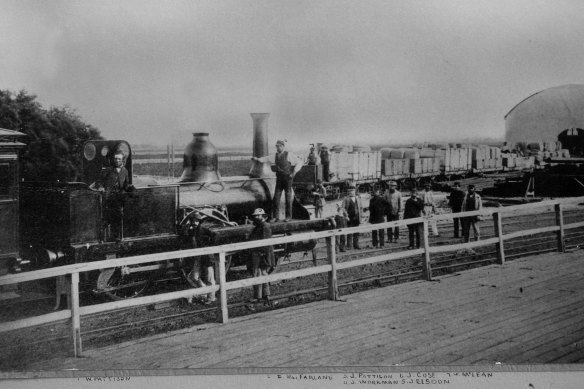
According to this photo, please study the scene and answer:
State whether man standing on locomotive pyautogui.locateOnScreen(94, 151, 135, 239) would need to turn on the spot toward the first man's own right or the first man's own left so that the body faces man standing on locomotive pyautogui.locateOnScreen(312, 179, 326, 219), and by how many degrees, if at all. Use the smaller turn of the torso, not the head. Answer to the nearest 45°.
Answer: approximately 135° to the first man's own left

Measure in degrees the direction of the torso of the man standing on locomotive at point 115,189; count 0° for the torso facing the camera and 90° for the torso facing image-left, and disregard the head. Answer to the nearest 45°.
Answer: approximately 0°

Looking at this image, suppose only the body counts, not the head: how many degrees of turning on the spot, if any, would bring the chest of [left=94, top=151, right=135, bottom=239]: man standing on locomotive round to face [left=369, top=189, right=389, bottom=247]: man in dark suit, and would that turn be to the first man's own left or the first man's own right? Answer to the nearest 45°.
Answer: approximately 135° to the first man's own left

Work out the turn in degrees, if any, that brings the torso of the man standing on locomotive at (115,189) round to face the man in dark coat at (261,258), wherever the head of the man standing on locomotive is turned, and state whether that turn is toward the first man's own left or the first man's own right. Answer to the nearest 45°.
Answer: approximately 90° to the first man's own left

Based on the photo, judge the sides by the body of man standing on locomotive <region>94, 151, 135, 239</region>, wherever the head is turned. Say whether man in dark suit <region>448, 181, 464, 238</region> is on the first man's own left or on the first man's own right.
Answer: on the first man's own left
